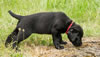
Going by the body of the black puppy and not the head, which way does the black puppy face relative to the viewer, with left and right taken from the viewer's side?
facing to the right of the viewer
